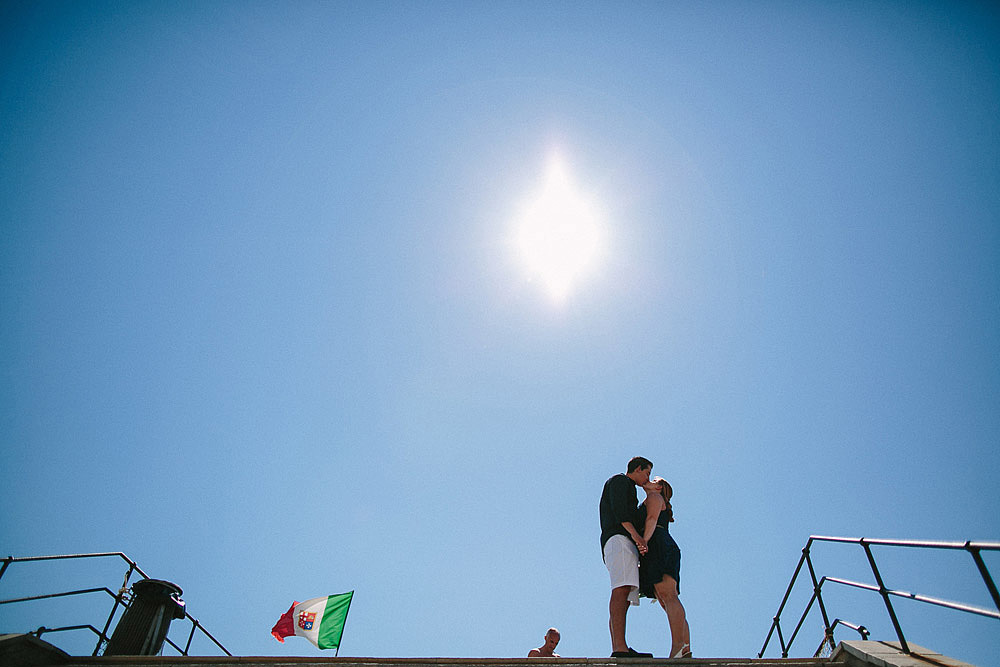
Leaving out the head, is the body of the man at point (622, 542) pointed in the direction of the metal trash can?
no

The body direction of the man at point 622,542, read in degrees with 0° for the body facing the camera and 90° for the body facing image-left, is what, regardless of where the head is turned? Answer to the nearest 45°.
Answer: approximately 270°

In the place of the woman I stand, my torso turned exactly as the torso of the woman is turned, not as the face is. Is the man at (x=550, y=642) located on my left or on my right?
on my right

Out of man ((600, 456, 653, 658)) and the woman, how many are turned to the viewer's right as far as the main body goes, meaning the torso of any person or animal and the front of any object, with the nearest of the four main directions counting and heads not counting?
1

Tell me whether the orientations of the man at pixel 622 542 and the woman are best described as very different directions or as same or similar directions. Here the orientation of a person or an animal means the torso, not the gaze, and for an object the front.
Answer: very different directions

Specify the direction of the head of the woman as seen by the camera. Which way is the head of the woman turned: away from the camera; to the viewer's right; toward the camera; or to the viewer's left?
to the viewer's left

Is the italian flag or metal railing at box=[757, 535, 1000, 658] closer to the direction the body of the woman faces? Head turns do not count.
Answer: the italian flag

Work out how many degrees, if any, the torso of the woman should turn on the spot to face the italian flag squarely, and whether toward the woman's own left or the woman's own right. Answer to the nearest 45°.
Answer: approximately 45° to the woman's own right

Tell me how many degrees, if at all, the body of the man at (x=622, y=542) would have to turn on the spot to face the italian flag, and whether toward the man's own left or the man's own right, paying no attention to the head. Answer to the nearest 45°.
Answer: approximately 135° to the man's own left

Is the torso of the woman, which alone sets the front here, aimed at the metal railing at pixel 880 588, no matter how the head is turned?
no

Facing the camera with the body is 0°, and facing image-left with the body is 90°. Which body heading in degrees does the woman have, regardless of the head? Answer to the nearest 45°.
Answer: approximately 90°

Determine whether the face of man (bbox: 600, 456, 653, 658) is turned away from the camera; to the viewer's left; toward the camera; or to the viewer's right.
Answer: to the viewer's right
